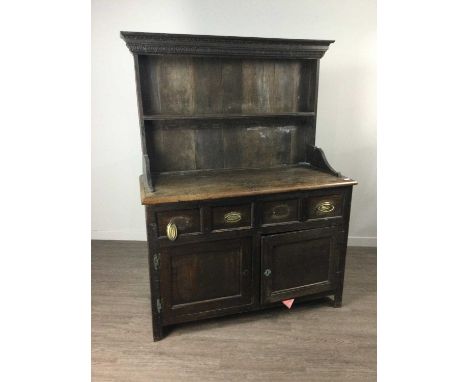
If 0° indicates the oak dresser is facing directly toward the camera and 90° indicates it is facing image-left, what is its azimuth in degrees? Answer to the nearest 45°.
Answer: approximately 315°
